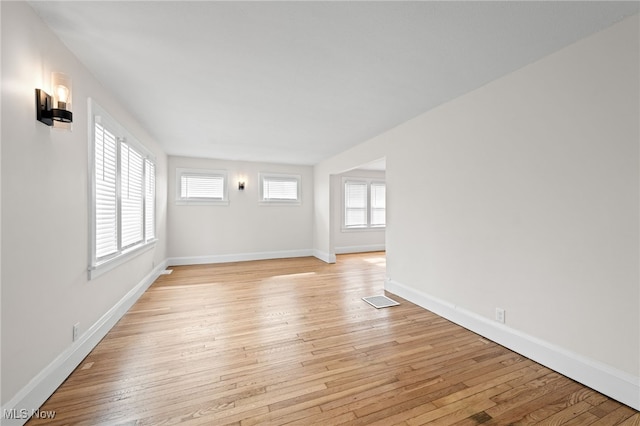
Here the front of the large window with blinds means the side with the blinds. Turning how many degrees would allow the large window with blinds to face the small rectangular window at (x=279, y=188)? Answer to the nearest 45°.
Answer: approximately 45° to its left

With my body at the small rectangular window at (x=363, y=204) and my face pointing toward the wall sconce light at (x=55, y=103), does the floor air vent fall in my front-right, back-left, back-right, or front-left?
front-left

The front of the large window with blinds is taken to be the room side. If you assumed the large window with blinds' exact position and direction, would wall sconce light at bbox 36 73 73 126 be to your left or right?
on your right

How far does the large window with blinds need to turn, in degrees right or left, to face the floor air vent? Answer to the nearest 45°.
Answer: approximately 45° to its right

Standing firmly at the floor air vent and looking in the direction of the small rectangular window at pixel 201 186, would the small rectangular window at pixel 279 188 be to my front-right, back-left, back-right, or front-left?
front-right

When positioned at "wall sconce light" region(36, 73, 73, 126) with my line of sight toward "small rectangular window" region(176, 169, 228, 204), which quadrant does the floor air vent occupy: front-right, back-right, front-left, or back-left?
front-right

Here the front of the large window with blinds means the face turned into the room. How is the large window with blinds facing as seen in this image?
to the viewer's right

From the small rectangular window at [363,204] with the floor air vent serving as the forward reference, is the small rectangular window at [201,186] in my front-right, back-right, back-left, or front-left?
front-right

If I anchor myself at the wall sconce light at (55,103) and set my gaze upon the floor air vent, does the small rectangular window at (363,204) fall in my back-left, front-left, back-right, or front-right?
front-left

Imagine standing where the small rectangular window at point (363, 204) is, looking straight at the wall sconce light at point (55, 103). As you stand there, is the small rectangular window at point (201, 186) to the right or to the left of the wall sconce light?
right

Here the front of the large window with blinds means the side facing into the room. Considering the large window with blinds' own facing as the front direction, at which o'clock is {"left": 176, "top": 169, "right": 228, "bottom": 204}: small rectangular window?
The small rectangular window is roughly at 10 o'clock from the large window with blinds.

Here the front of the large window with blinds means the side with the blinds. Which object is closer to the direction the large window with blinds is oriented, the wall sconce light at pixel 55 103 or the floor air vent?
the floor air vent
